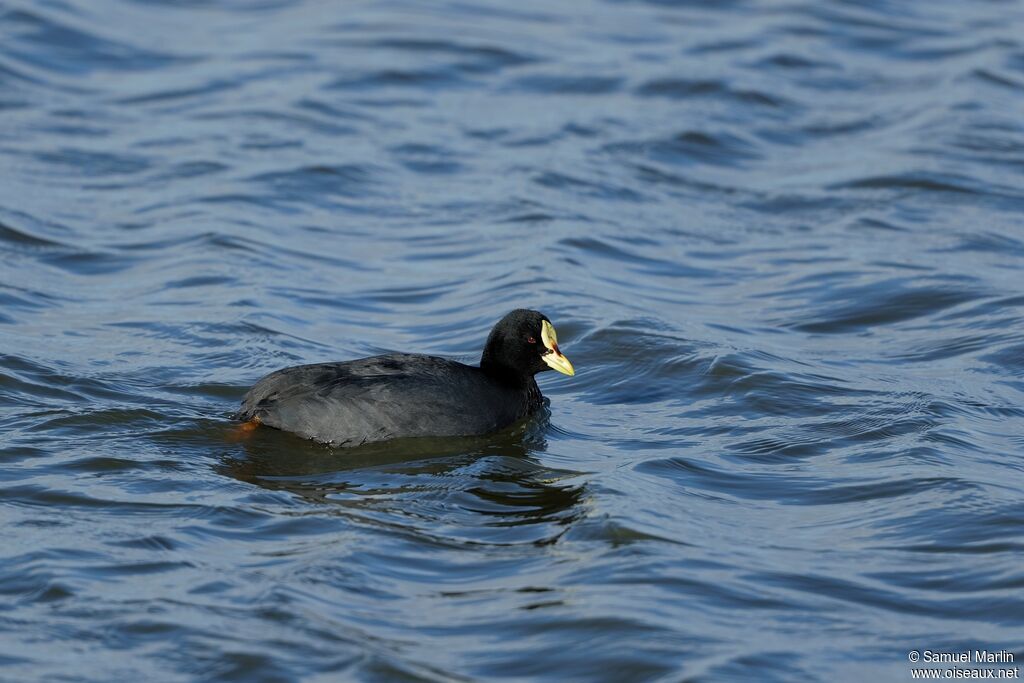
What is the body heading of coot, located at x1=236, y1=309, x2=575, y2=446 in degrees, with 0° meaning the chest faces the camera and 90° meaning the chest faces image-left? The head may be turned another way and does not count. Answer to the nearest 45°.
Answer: approximately 270°
